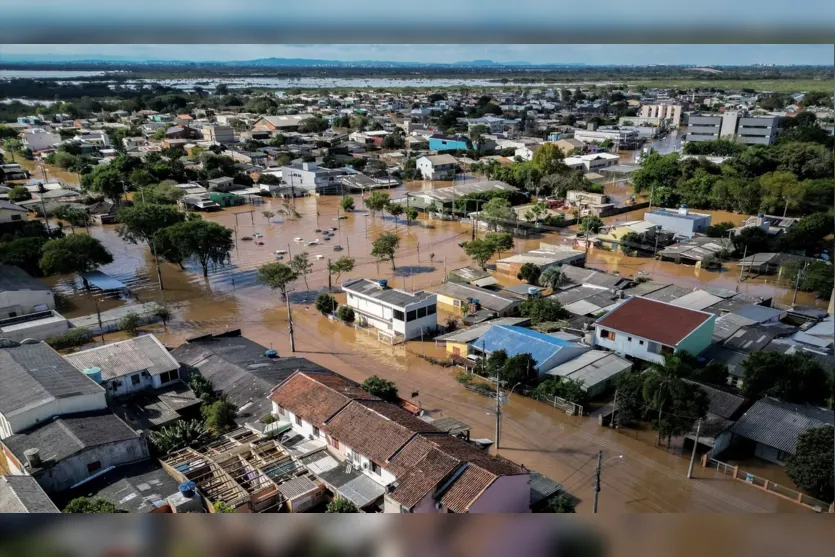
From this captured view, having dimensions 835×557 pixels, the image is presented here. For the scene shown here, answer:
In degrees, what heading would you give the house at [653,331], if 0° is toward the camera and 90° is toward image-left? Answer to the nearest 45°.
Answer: approximately 45°

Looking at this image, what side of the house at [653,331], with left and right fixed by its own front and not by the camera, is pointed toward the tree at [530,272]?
right

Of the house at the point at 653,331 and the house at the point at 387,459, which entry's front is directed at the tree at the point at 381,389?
the house at the point at 653,331
